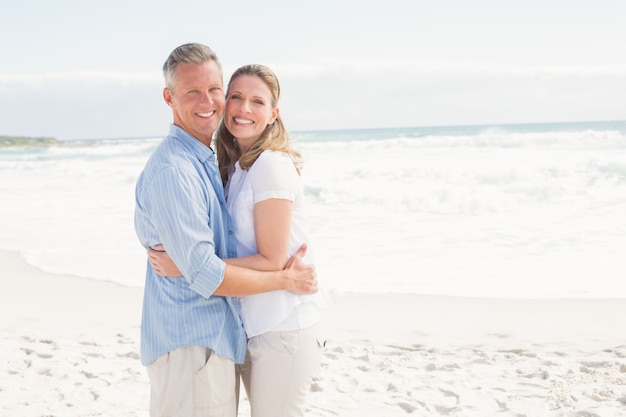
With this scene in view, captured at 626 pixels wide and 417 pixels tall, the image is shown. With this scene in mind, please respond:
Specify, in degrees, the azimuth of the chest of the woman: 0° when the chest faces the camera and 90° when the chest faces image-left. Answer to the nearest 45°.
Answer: approximately 45°

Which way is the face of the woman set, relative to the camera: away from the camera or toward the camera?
toward the camera
